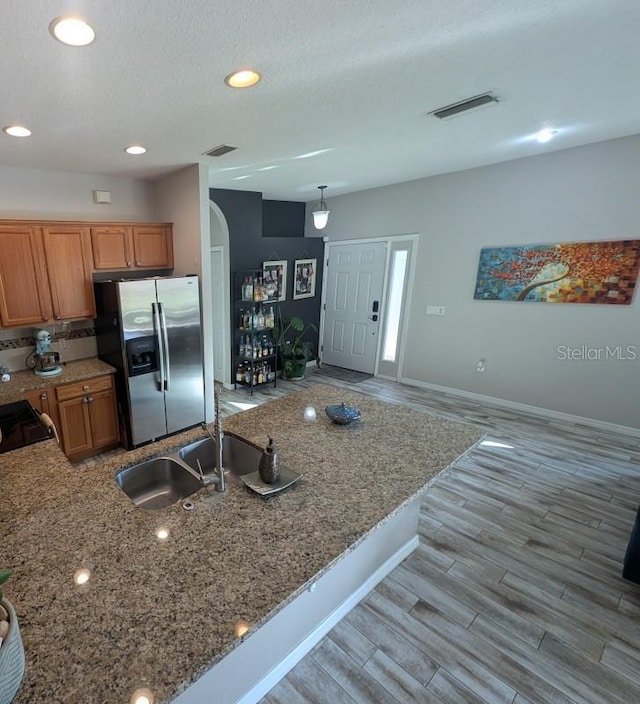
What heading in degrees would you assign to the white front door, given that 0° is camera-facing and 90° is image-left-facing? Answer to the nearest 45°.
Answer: approximately 45°

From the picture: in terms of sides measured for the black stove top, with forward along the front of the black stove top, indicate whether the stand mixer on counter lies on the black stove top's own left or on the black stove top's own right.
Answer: on the black stove top's own left

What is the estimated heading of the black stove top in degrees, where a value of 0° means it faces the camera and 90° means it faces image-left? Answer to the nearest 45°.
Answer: approximately 315°

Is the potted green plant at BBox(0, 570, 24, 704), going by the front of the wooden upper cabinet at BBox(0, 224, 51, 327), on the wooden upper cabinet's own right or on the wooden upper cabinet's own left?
on the wooden upper cabinet's own right

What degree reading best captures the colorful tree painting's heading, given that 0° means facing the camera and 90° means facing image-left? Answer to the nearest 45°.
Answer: approximately 45°
